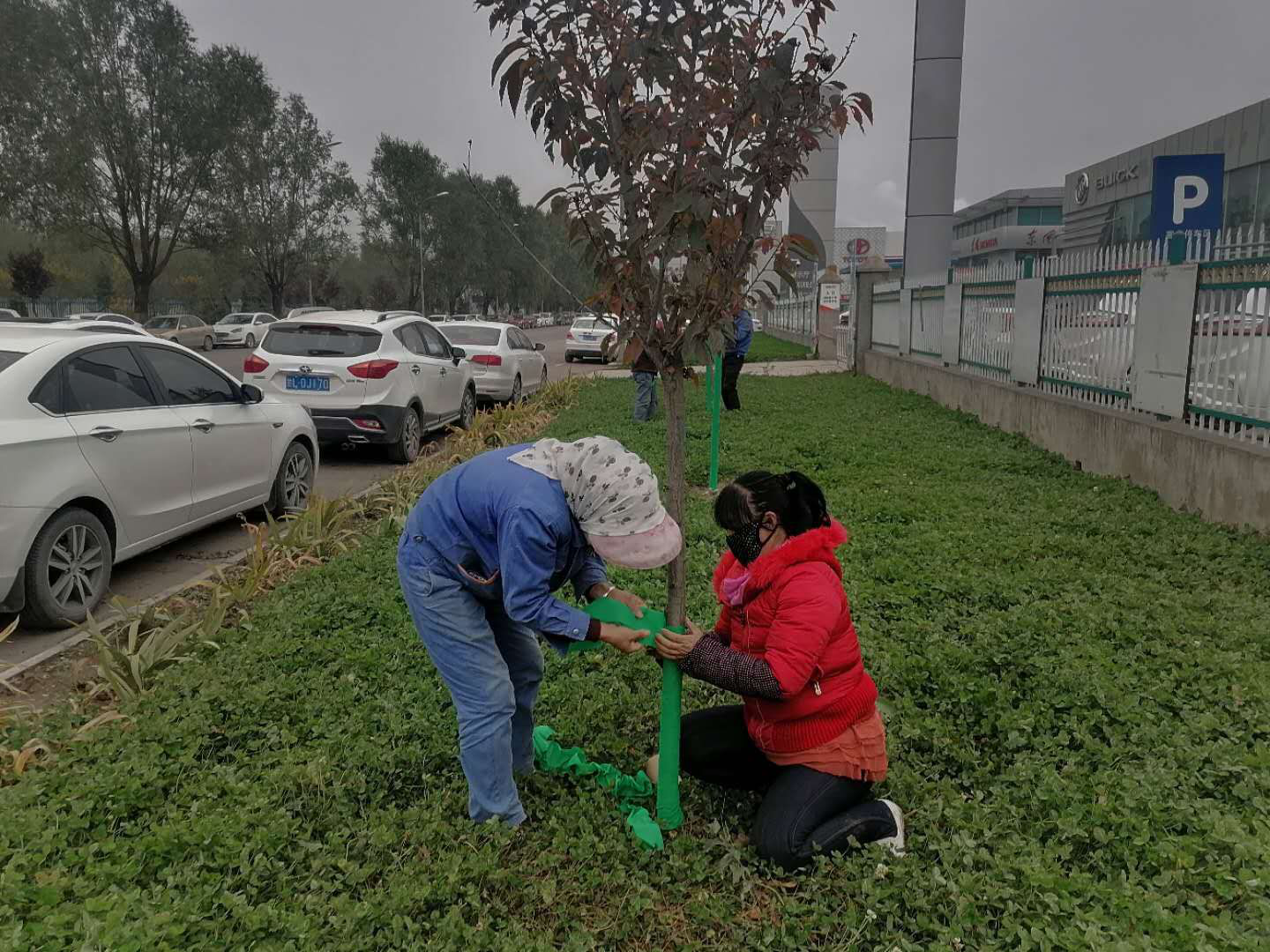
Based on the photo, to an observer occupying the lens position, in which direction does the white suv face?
facing away from the viewer and to the right of the viewer

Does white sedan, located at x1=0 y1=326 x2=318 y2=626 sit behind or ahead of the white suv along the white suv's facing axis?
behind

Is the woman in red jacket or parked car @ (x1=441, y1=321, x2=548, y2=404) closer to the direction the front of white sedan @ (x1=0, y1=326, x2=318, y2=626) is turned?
the parked car

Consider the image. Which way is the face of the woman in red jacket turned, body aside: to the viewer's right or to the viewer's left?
to the viewer's left

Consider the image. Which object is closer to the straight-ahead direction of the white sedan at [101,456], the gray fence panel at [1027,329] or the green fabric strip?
the gray fence panel

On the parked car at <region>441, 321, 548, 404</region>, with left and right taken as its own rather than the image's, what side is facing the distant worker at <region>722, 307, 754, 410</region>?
right

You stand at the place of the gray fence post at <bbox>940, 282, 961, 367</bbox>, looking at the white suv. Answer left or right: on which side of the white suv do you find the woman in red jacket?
left

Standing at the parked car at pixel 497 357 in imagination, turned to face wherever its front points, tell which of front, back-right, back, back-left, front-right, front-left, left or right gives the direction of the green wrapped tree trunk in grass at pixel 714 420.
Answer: back-right

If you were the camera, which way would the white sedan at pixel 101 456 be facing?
facing away from the viewer and to the right of the viewer

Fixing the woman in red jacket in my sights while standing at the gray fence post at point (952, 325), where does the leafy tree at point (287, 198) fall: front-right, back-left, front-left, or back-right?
back-right

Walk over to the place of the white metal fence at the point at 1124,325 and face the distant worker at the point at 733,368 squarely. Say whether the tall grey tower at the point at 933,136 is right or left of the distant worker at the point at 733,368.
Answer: right
